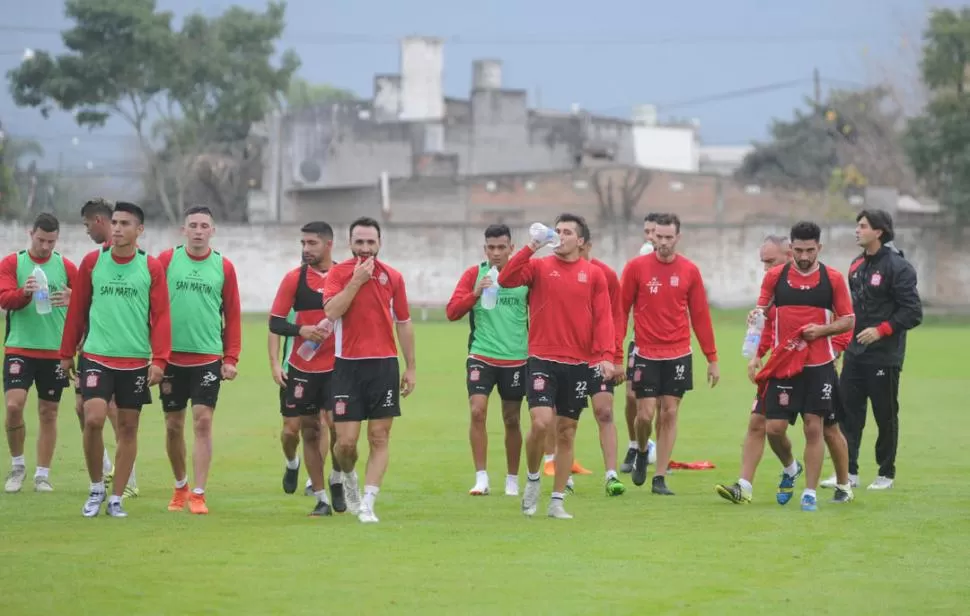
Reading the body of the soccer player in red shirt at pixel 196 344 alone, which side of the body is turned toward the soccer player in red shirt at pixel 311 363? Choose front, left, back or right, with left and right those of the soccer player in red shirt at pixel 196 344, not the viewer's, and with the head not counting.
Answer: left

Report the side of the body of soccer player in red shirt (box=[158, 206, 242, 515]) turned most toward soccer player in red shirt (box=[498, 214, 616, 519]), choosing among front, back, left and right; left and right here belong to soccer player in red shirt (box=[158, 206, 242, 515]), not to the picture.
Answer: left

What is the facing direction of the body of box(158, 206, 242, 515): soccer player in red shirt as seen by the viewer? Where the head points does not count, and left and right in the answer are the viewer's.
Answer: facing the viewer

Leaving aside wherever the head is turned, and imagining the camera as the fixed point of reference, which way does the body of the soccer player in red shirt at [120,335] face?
toward the camera

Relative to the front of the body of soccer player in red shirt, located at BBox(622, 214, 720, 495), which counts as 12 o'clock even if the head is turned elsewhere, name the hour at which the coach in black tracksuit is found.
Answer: The coach in black tracksuit is roughly at 9 o'clock from the soccer player in red shirt.

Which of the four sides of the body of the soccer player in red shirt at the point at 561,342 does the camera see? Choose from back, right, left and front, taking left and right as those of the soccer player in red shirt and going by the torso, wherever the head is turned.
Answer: front

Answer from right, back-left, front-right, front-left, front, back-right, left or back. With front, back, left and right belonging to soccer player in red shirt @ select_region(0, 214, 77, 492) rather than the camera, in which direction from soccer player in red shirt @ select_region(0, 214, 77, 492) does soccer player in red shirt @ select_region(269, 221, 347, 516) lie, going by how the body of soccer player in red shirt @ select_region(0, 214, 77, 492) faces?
front-left

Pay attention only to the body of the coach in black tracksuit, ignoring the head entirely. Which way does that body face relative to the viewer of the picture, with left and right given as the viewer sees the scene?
facing the viewer and to the left of the viewer

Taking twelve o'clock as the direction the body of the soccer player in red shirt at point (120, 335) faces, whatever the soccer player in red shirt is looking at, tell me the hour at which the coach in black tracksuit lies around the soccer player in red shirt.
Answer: The coach in black tracksuit is roughly at 9 o'clock from the soccer player in red shirt.
